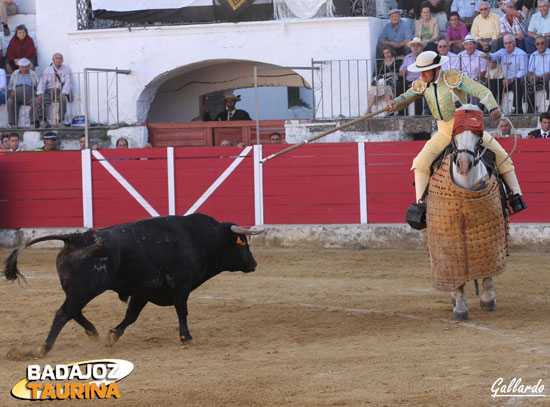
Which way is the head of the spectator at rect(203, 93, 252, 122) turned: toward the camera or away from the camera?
toward the camera

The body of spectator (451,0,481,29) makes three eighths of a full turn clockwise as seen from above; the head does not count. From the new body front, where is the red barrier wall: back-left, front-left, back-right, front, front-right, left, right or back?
left

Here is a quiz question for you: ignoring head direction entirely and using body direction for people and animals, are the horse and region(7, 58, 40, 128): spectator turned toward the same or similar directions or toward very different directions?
same or similar directions

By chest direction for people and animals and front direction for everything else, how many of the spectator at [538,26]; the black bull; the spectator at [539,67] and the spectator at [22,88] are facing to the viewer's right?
1

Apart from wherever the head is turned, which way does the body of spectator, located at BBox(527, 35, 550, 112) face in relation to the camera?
toward the camera

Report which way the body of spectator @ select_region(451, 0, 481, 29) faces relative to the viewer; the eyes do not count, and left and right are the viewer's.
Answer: facing the viewer

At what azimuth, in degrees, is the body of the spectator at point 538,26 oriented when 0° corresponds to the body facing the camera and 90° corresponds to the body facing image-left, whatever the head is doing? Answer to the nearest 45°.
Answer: approximately 0°

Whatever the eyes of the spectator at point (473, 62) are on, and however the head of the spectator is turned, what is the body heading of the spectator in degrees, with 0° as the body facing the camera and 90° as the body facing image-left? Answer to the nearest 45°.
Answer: approximately 0°

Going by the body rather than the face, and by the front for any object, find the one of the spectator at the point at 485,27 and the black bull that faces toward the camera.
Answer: the spectator

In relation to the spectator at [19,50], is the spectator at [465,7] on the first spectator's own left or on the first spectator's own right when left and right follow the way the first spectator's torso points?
on the first spectator's own left

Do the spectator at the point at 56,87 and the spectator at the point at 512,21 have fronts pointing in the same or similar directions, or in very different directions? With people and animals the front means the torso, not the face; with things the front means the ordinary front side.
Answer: same or similar directions

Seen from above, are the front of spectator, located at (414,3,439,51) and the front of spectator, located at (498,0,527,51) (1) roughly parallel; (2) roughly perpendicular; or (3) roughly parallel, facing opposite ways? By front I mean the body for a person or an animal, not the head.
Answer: roughly parallel

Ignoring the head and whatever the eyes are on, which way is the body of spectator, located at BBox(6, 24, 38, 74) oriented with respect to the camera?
toward the camera

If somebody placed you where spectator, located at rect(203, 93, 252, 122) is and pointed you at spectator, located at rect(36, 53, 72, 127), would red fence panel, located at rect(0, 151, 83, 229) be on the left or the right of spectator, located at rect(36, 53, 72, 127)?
left

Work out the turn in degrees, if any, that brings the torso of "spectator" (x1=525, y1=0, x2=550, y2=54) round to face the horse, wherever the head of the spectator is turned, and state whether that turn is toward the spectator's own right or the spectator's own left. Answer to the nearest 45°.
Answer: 0° — they already face it

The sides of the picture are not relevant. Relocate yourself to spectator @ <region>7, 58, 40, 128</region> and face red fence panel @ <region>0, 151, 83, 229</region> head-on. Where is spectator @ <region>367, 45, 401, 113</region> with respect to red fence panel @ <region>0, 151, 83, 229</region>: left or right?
left

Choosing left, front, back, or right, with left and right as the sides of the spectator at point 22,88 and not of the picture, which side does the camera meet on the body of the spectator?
front
